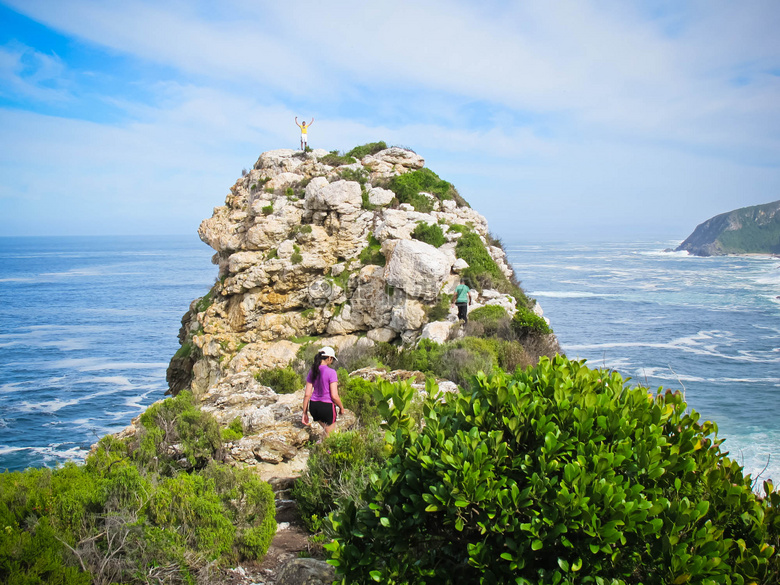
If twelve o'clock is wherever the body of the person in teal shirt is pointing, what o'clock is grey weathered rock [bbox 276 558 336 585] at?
The grey weathered rock is roughly at 6 o'clock from the person in teal shirt.

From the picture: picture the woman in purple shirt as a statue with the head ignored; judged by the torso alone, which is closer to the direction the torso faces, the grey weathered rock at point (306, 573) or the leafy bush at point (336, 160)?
the leafy bush

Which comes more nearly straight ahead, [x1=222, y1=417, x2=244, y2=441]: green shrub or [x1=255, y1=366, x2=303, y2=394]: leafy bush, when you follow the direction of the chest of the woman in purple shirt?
the leafy bush

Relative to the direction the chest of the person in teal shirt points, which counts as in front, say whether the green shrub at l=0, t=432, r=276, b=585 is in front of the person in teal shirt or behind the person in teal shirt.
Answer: behind

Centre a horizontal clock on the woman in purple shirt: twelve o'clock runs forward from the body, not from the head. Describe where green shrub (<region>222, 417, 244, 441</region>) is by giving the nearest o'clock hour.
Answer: The green shrub is roughly at 8 o'clock from the woman in purple shirt.

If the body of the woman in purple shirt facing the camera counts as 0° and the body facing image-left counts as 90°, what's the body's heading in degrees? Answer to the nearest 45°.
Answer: approximately 225°

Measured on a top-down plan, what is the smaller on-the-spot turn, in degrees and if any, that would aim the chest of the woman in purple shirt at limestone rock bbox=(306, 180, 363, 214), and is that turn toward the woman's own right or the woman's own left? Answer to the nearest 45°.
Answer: approximately 45° to the woman's own left

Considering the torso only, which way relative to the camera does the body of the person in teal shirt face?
away from the camera

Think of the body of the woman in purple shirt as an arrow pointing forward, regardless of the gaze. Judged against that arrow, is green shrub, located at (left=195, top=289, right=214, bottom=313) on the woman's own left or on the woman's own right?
on the woman's own left
